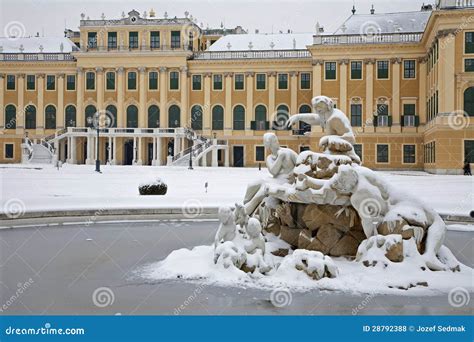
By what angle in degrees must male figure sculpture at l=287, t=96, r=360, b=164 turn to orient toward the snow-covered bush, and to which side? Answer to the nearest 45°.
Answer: approximately 90° to its right

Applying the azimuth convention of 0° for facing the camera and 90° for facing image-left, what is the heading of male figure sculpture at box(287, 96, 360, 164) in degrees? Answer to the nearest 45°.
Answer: approximately 45°

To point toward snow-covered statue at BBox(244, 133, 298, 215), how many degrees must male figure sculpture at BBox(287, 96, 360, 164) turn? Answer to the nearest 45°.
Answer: approximately 45° to its right

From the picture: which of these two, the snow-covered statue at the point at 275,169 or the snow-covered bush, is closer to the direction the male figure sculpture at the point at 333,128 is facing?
the snow-covered statue
